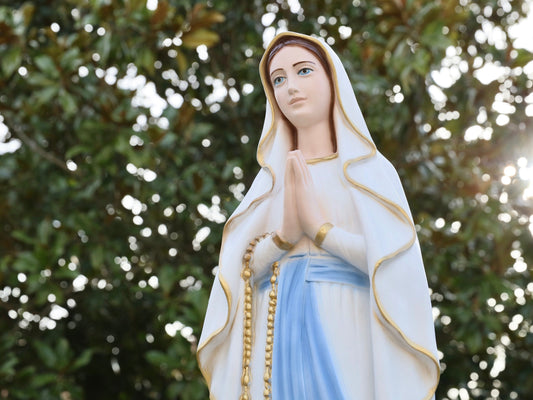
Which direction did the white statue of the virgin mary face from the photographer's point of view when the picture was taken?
facing the viewer and to the left of the viewer
